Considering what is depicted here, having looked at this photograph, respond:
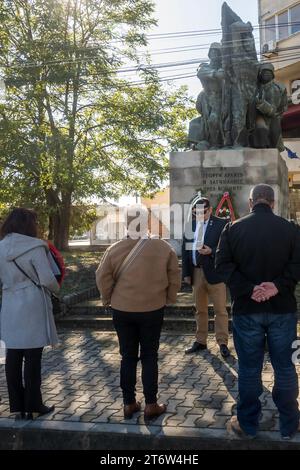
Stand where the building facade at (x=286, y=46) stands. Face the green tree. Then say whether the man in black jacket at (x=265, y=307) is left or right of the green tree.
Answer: left

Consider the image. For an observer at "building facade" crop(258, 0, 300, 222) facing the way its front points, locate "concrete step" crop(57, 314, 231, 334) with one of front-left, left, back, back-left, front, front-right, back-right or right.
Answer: front-left

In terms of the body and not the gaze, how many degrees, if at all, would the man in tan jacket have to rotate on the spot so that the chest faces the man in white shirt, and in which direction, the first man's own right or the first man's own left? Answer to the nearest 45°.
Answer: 0° — they already face them

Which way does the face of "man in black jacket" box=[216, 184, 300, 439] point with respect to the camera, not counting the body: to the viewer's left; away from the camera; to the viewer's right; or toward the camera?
away from the camera

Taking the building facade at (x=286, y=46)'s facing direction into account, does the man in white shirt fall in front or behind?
in front

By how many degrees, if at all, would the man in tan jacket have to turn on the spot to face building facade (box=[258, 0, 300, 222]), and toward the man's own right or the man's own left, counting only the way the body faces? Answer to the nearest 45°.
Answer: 0° — they already face it

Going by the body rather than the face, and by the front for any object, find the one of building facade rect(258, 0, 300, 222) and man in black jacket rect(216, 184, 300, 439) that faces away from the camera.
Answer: the man in black jacket

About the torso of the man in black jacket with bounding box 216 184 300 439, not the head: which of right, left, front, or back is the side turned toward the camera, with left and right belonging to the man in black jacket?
back

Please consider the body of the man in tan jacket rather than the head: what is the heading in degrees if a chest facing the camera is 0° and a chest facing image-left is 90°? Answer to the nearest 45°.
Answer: approximately 180°

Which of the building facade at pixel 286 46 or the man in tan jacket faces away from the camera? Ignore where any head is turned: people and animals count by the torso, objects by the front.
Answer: the man in tan jacket

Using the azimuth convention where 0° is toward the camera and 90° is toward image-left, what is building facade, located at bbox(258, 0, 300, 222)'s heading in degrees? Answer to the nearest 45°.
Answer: approximately 45°
